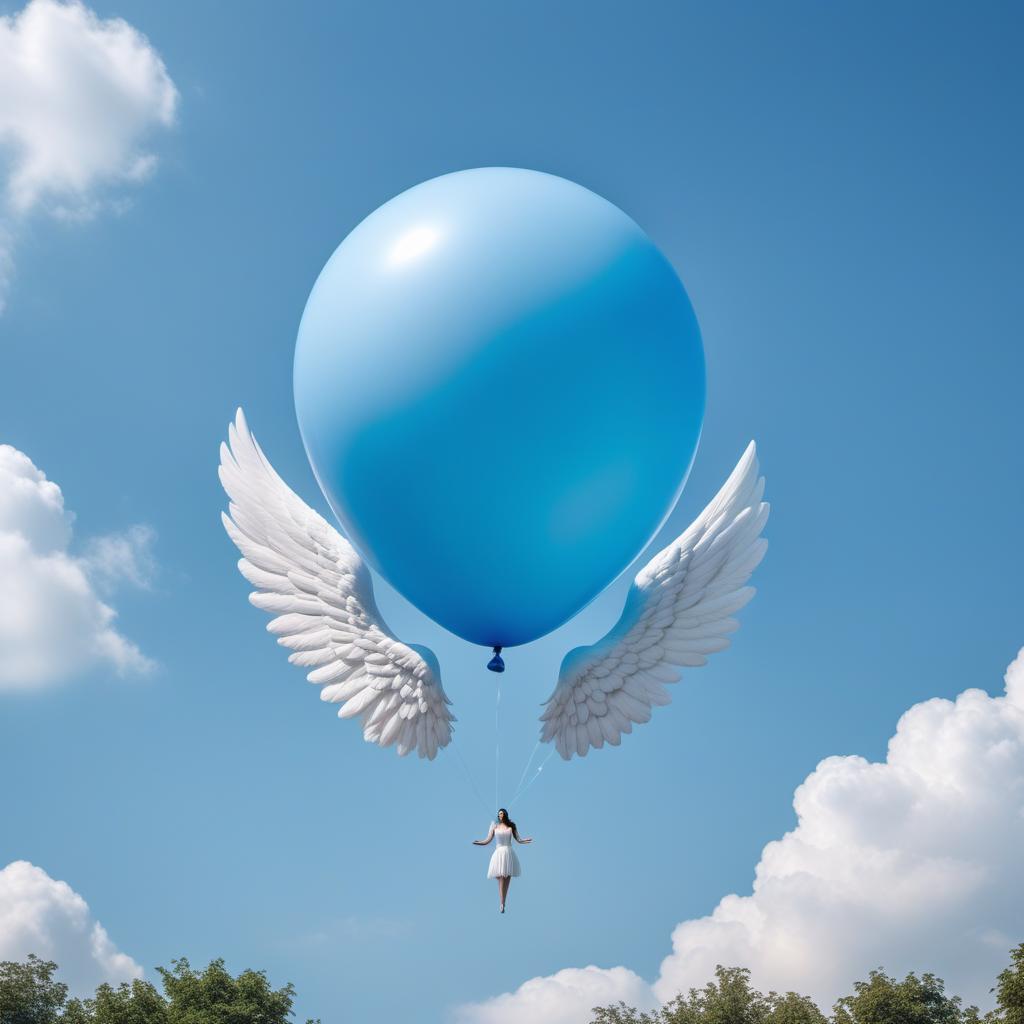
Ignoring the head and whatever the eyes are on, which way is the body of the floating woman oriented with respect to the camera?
toward the camera
